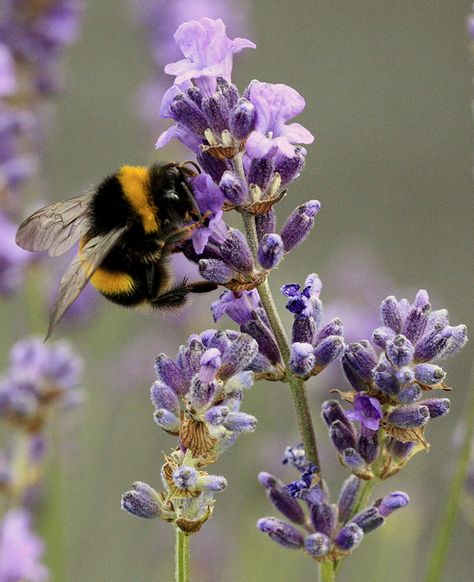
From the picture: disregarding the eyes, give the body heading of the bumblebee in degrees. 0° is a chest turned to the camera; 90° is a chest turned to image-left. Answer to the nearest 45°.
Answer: approximately 270°
